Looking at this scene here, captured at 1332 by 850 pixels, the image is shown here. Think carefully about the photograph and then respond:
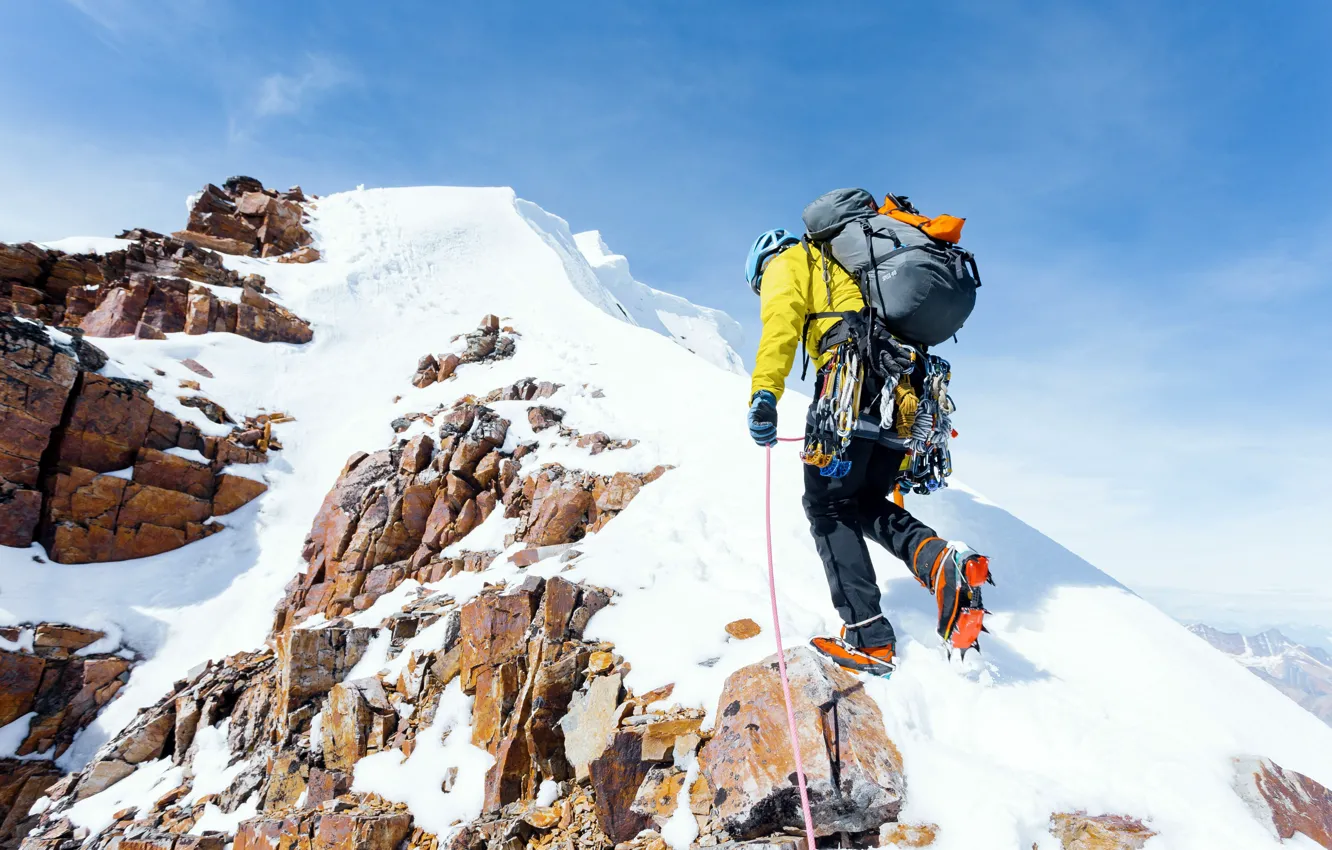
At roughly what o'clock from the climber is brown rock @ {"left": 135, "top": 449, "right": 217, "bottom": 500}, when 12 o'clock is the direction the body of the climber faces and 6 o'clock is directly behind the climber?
The brown rock is roughly at 11 o'clock from the climber.

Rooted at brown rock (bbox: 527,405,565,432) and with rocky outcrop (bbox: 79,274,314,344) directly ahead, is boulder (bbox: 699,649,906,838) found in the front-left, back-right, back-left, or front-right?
back-left

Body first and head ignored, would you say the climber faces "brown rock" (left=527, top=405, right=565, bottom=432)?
yes

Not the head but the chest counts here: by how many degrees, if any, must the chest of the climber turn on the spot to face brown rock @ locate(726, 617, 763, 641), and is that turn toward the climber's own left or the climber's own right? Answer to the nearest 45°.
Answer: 0° — they already face it

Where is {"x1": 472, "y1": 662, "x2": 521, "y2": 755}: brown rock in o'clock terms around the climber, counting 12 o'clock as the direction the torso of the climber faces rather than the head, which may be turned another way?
The brown rock is roughly at 11 o'clock from the climber.

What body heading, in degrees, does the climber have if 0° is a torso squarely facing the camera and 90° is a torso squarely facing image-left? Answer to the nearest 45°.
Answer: approximately 135°

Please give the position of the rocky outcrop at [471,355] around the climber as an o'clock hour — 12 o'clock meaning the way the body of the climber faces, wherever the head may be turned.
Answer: The rocky outcrop is roughly at 12 o'clock from the climber.

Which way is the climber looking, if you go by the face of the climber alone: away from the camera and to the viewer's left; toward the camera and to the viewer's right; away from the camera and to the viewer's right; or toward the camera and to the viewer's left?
away from the camera and to the viewer's left

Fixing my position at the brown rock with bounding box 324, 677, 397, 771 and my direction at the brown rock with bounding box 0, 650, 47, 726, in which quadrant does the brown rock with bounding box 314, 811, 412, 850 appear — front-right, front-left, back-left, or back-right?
back-left

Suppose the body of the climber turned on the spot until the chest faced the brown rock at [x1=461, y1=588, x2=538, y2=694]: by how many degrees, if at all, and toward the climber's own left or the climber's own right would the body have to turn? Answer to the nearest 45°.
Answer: approximately 45° to the climber's own left
